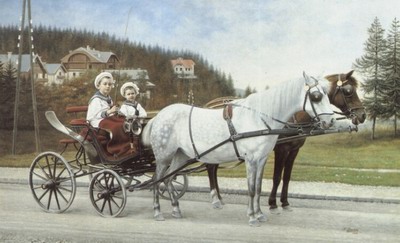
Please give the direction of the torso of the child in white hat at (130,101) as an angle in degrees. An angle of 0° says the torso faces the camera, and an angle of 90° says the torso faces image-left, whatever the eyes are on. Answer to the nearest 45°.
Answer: approximately 315°

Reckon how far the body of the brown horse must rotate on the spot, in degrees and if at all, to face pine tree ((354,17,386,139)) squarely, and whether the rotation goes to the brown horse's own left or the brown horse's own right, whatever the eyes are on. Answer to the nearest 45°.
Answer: approximately 45° to the brown horse's own left

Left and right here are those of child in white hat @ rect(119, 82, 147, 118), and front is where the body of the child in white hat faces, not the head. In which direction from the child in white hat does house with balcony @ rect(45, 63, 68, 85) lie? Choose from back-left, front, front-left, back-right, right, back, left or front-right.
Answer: back

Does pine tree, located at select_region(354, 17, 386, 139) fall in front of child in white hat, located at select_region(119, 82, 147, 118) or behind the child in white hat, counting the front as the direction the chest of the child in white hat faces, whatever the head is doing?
in front

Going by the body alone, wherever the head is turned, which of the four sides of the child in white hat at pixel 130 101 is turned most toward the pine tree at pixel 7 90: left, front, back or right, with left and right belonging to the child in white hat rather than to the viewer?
back

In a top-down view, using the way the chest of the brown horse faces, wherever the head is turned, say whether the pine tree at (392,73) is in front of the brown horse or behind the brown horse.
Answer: in front

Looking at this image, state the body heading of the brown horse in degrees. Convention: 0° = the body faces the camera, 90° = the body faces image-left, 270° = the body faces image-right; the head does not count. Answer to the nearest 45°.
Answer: approximately 270°

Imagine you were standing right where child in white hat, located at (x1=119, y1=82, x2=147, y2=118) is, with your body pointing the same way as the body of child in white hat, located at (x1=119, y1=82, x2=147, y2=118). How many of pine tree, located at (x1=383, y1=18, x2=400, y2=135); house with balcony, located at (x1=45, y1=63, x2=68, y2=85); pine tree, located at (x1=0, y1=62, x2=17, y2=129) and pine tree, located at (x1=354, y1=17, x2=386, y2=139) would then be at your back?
2

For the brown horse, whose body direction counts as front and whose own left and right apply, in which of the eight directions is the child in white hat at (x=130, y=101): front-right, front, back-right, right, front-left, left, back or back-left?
back

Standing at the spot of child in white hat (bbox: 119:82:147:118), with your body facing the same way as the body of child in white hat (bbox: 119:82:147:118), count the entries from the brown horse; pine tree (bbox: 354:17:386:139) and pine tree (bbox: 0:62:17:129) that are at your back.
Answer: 1

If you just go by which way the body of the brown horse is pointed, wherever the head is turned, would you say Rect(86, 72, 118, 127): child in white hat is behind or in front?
behind

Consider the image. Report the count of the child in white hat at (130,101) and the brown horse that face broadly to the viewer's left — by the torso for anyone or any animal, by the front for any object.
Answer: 0
